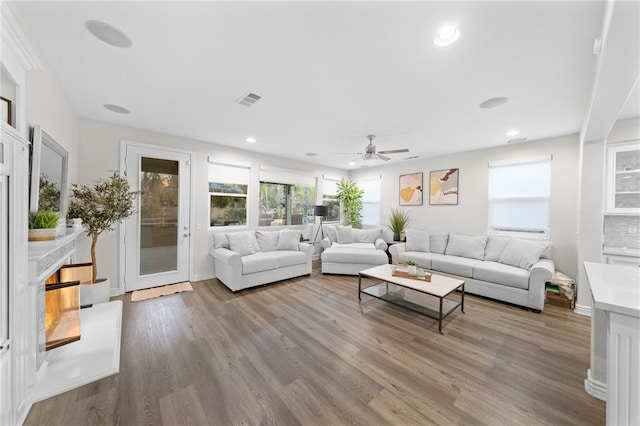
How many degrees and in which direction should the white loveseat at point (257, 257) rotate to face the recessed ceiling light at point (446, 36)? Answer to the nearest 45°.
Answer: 0° — it already faces it

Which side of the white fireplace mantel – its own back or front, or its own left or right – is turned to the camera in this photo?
right

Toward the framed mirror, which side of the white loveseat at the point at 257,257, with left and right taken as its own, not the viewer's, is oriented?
right

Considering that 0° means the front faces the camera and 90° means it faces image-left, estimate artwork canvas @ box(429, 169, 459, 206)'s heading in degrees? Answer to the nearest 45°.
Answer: approximately 45°

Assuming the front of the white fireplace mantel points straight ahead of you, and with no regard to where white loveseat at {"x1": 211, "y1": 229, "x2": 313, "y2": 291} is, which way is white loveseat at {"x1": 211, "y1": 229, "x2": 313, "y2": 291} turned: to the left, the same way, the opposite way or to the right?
to the right

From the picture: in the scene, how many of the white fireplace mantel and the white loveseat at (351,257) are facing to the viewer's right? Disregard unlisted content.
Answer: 1

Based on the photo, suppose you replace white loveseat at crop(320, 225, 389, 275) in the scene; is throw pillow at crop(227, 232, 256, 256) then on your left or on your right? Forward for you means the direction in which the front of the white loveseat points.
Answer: on your right
